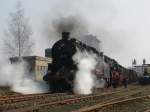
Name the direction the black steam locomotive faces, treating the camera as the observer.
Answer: facing the viewer and to the left of the viewer
